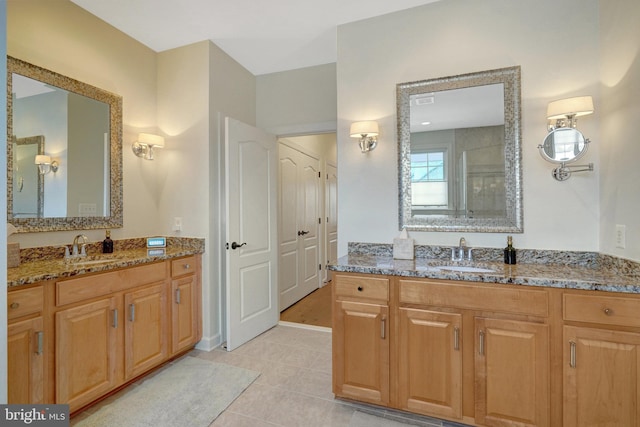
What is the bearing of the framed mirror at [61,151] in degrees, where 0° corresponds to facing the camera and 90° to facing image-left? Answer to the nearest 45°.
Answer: approximately 315°

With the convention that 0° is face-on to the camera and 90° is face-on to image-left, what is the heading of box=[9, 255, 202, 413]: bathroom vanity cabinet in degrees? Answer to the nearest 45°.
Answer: approximately 315°

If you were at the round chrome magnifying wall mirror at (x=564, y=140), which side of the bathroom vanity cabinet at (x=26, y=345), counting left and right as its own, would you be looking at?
front

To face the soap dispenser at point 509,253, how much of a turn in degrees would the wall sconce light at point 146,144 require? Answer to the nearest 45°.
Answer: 0° — it already faces it

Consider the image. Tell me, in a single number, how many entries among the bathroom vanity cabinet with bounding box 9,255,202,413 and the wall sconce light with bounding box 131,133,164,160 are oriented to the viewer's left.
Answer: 0

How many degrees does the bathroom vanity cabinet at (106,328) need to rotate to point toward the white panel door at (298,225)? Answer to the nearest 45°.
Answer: approximately 90° to its left

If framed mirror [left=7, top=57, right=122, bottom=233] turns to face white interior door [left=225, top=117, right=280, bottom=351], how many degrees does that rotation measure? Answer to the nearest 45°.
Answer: approximately 45° to its left

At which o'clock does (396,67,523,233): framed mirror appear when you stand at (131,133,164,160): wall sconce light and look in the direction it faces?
The framed mirror is roughly at 12 o'clock from the wall sconce light.

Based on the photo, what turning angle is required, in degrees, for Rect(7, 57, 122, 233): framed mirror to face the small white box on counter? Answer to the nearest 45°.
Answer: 0° — it already faces it

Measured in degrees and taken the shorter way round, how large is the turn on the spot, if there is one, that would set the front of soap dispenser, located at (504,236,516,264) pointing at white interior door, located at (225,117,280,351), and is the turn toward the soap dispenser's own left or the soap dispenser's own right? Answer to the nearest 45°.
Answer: approximately 90° to the soap dispenser's own right
